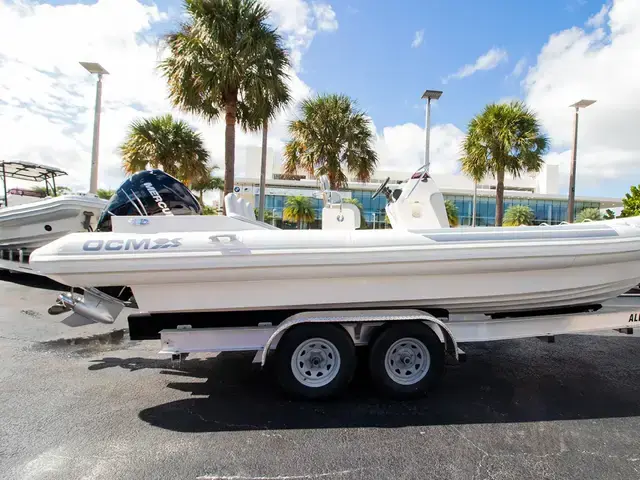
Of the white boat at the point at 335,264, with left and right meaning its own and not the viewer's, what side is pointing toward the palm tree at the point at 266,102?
left

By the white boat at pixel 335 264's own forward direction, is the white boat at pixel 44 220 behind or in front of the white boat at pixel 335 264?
behind

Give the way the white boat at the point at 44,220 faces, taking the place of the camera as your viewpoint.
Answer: facing the viewer and to the right of the viewer

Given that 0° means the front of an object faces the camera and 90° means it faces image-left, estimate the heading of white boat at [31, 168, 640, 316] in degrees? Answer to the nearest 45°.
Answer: approximately 270°

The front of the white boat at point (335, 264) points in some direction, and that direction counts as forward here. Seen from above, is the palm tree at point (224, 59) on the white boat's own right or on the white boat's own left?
on the white boat's own left

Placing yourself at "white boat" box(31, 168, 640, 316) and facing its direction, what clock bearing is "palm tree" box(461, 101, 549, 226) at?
The palm tree is roughly at 10 o'clock from the white boat.

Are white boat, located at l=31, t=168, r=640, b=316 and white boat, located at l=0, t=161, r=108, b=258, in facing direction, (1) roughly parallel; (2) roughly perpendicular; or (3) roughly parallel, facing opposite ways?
roughly parallel

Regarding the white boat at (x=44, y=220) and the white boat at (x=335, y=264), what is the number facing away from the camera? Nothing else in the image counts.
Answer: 0
